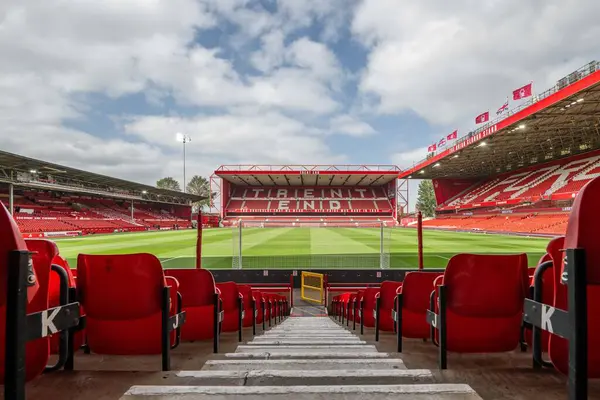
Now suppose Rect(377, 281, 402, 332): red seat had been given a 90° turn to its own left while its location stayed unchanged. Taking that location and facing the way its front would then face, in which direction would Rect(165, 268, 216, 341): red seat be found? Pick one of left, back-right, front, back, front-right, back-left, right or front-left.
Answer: front-left

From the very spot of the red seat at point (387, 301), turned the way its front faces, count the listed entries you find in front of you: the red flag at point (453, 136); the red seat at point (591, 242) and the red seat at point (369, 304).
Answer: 2

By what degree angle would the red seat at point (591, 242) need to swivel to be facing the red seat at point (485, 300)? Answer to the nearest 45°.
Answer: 0° — it already faces it

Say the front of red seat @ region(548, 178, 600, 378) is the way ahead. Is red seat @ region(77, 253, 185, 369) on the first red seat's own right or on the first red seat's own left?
on the first red seat's own left

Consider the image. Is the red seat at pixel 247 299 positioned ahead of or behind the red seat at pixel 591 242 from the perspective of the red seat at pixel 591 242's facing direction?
ahead

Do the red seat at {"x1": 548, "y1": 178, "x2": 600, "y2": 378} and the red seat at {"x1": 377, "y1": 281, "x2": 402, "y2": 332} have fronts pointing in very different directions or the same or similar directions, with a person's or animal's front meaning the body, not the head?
same or similar directions

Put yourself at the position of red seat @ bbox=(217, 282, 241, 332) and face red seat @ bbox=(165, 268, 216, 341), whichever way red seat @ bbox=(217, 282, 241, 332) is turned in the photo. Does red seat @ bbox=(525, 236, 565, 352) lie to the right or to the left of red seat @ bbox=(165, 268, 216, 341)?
left

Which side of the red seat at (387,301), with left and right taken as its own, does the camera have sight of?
back

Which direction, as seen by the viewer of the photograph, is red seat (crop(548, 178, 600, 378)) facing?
facing away from the viewer and to the left of the viewer

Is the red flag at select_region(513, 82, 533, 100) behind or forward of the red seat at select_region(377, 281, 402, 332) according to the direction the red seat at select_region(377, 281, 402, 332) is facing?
forward
